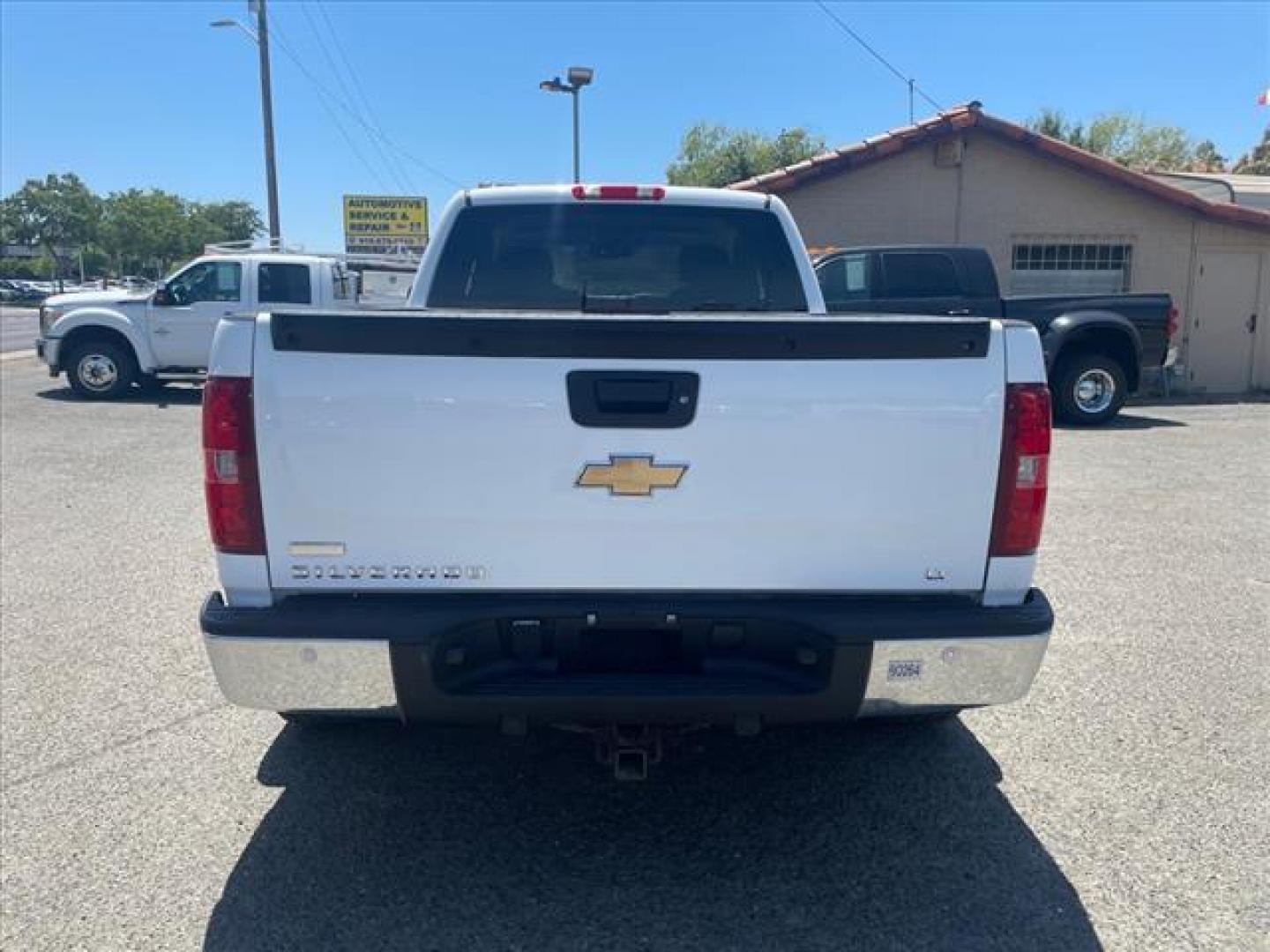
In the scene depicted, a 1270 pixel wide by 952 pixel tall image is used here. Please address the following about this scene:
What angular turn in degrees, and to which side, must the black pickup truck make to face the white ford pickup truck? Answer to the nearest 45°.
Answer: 0° — it already faces it

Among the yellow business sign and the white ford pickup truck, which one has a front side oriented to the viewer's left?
the white ford pickup truck

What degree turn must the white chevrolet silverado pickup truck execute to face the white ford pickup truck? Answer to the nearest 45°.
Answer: approximately 45° to its left

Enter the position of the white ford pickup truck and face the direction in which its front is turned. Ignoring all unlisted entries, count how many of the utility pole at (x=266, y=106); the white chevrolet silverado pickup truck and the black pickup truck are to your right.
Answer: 1

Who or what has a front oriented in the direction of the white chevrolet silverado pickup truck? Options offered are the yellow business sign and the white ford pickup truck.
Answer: the yellow business sign

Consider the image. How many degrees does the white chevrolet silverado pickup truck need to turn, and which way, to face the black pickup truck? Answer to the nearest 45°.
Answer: approximately 45° to its right

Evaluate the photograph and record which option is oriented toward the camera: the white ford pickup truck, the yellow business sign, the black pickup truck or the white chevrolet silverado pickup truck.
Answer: the yellow business sign

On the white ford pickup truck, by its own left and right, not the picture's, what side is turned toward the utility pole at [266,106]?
right

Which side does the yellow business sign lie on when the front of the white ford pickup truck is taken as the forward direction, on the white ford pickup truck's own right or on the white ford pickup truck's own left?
on the white ford pickup truck's own right

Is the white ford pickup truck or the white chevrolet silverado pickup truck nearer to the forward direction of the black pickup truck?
the white ford pickup truck

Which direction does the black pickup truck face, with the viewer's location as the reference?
facing to the left of the viewer

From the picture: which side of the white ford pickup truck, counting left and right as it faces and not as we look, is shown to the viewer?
left

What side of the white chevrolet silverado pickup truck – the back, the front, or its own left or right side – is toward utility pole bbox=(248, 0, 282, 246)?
front

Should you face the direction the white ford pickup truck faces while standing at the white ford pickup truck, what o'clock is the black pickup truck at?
The black pickup truck is roughly at 7 o'clock from the white ford pickup truck.

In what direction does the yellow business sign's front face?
toward the camera

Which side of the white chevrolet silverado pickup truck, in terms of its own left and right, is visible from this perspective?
back

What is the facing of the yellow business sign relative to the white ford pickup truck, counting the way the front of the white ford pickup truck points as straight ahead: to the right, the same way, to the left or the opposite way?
to the left

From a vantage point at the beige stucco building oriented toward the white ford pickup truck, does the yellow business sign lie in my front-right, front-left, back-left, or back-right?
front-right

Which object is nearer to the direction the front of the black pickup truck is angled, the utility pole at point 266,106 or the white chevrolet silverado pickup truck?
the utility pole

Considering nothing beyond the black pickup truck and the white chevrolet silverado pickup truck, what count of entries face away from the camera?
1

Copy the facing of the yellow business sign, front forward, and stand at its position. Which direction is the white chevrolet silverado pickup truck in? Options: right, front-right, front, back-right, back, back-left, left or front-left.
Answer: front
